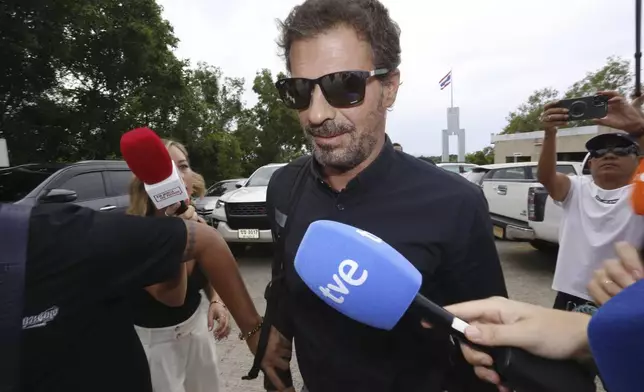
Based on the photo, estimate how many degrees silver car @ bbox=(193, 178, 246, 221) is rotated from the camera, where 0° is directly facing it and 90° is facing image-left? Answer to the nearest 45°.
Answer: approximately 45°

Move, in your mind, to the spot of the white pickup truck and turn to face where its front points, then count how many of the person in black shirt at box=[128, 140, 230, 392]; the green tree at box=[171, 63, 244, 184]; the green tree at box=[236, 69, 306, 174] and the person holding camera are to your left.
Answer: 2

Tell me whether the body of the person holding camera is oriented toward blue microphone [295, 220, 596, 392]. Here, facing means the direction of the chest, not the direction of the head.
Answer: yes

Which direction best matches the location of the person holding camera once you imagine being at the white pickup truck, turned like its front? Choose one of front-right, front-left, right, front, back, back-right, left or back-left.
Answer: back-right

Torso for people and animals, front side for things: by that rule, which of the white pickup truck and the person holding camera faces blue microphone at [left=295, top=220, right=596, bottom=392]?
the person holding camera

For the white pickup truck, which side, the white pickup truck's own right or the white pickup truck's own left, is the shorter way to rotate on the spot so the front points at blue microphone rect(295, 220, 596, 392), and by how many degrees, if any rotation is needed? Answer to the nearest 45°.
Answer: approximately 135° to the white pickup truck's own right

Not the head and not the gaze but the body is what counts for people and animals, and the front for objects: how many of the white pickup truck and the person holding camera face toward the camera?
1

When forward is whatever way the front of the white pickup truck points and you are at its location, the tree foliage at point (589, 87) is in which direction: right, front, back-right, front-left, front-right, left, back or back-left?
front-left
